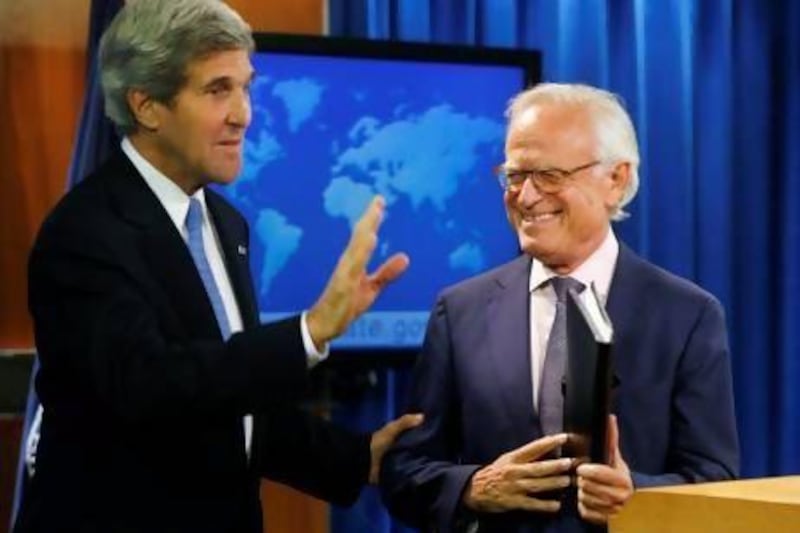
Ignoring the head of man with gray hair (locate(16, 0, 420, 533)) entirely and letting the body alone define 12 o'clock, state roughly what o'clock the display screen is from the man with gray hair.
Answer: The display screen is roughly at 8 o'clock from the man with gray hair.

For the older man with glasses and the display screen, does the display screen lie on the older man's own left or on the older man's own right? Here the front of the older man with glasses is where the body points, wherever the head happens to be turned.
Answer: on the older man's own right

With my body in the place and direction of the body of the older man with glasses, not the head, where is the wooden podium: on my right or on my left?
on my left

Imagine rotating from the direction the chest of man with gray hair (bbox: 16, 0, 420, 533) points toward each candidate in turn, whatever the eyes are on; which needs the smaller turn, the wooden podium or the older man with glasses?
the wooden podium

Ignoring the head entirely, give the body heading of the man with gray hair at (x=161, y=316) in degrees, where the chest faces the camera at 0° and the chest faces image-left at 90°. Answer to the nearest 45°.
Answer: approximately 315°

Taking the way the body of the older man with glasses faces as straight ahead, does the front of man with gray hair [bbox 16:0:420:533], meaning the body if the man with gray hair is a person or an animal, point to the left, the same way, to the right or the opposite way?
to the left

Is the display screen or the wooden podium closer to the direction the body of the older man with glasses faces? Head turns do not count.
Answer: the wooden podium

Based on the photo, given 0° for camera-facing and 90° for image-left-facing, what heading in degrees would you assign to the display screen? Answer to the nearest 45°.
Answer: approximately 0°
